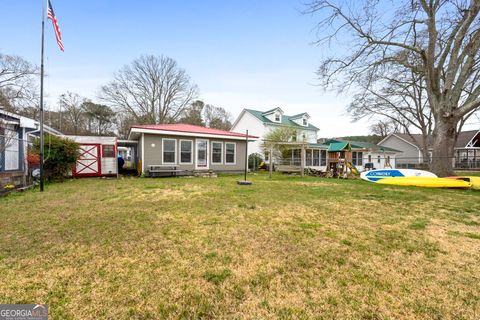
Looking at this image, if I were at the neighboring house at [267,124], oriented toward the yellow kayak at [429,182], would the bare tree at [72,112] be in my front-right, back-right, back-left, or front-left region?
back-right

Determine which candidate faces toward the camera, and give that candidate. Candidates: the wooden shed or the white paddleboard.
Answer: the wooden shed

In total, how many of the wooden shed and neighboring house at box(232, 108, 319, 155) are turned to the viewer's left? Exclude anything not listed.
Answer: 0

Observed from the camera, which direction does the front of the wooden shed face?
facing the viewer

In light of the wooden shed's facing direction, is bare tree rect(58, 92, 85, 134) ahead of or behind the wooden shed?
behind

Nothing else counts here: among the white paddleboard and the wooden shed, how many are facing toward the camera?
1

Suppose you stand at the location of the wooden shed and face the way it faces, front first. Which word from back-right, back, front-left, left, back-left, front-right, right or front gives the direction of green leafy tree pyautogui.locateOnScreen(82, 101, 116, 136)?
back

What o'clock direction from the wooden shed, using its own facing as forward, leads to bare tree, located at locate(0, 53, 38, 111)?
The bare tree is roughly at 5 o'clock from the wooden shed.

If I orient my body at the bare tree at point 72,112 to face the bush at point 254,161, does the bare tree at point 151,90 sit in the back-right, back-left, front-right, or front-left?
front-left
